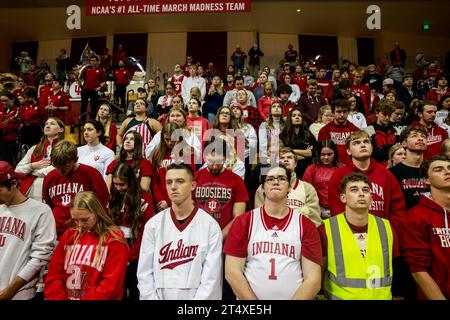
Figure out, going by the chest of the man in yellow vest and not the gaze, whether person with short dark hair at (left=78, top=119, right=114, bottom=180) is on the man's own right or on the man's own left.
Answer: on the man's own right

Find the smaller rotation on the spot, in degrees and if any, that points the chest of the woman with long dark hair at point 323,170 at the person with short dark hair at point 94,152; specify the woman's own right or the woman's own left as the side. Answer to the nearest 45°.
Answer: approximately 90° to the woman's own right

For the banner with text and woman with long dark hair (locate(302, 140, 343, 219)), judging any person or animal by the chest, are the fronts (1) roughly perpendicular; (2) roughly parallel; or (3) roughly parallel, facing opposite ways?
roughly parallel

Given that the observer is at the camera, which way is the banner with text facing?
facing the viewer

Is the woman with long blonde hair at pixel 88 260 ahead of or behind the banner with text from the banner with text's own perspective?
ahead

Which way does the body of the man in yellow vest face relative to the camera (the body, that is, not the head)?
toward the camera

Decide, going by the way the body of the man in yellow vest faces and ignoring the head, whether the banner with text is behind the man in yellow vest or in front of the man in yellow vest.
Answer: behind

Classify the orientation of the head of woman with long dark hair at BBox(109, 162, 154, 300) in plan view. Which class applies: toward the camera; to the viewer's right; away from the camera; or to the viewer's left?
toward the camera

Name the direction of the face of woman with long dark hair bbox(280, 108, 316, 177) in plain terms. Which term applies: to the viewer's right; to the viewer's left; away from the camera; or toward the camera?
toward the camera

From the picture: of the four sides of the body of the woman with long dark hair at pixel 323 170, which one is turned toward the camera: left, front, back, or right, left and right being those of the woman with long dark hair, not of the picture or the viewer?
front

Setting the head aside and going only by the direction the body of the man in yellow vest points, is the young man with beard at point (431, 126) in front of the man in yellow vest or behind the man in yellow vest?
behind

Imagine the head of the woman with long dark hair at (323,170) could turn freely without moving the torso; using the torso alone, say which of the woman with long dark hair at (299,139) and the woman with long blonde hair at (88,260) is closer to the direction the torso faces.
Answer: the woman with long blonde hair

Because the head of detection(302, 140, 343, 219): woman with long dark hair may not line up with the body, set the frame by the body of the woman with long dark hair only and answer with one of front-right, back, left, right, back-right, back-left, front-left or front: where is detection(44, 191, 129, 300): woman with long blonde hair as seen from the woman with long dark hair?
front-right

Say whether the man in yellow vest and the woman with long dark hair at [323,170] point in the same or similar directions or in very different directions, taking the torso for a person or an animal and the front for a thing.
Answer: same or similar directions

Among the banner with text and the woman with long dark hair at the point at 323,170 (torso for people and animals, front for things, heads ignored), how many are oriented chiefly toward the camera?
2

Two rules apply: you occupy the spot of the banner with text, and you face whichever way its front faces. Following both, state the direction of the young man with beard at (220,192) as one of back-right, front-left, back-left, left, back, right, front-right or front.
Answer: front

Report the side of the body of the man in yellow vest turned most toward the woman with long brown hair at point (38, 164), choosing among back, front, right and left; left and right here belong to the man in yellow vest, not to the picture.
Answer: right

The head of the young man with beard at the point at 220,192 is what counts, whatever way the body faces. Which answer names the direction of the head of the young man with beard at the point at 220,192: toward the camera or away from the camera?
toward the camera
